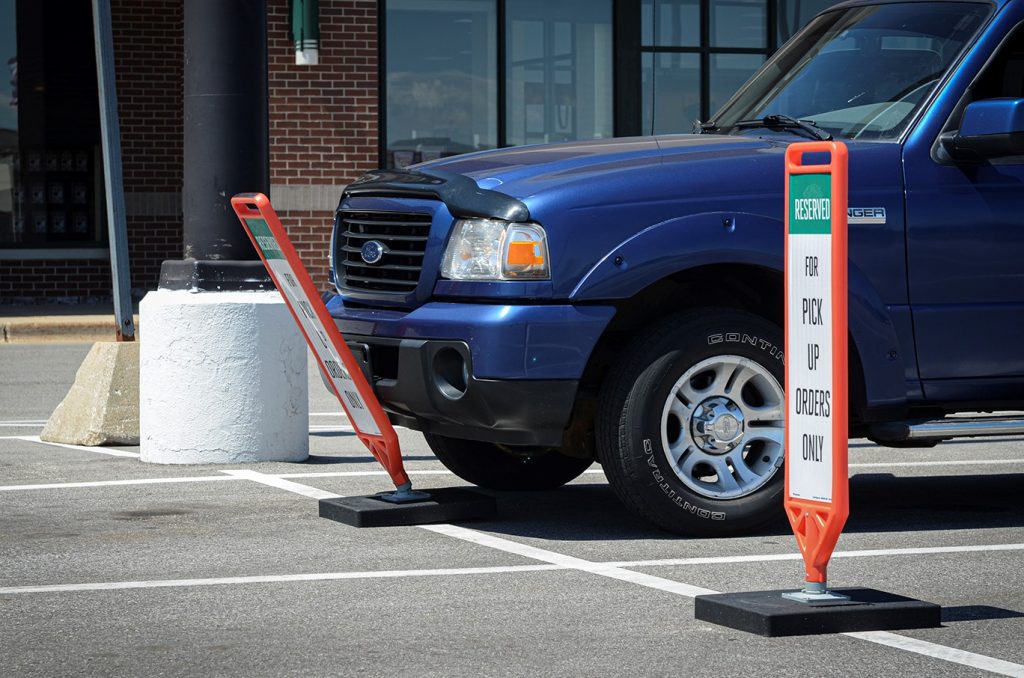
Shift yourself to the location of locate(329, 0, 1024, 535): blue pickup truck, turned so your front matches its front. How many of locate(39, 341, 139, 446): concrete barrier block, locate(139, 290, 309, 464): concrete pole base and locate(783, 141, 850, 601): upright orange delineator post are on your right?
2

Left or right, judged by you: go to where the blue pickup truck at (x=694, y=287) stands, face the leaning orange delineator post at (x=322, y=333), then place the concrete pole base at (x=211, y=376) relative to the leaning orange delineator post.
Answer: right

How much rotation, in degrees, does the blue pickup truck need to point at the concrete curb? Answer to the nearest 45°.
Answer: approximately 90° to its right

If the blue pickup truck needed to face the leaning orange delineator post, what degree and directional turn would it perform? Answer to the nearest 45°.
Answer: approximately 45° to its right

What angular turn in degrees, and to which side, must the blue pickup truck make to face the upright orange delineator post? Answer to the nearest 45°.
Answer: approximately 45° to its left

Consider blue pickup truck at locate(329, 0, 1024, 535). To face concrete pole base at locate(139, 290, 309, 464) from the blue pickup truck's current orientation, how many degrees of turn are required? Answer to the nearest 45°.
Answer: approximately 90° to its right

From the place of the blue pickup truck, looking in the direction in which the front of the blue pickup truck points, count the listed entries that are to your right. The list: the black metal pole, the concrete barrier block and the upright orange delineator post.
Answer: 2

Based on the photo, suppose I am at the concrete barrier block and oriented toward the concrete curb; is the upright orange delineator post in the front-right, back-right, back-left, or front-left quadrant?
back-right

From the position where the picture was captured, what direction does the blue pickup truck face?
facing the viewer and to the left of the viewer

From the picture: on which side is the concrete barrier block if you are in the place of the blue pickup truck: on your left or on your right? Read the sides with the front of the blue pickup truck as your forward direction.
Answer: on your right
